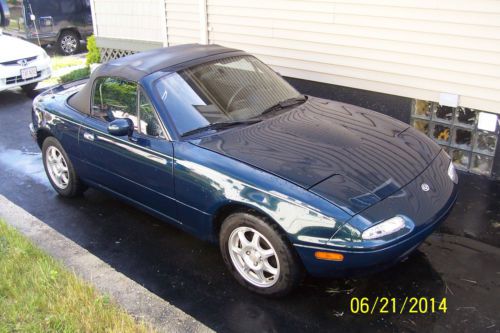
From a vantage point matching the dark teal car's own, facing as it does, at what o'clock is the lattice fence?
The lattice fence is roughly at 7 o'clock from the dark teal car.

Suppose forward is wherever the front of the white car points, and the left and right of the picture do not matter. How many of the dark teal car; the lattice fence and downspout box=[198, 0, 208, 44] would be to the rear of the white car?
0

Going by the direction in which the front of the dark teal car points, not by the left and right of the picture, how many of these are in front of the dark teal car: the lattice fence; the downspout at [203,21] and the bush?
0

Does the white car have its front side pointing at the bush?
no

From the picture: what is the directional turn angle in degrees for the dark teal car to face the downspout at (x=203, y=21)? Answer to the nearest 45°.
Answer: approximately 135° to its left

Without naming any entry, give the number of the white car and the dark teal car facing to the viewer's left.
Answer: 0

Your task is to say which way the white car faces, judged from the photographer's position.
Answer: facing the viewer and to the right of the viewer

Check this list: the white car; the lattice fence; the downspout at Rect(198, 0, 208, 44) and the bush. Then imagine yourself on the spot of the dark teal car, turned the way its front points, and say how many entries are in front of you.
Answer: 0

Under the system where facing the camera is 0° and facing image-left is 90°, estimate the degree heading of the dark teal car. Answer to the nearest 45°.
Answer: approximately 315°

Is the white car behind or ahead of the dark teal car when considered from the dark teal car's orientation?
behind

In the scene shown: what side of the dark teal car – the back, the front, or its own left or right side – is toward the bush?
back

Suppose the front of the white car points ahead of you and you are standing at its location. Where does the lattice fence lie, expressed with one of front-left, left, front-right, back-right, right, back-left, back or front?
front-left

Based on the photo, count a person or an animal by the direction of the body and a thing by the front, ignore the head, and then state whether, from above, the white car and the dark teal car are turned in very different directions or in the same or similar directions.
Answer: same or similar directions

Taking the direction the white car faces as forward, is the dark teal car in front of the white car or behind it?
in front
